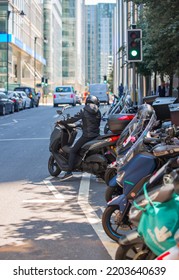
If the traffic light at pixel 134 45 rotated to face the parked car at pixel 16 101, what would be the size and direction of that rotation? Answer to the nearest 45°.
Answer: approximately 180°

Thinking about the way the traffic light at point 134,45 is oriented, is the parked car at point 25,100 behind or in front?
behind

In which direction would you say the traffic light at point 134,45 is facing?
toward the camera

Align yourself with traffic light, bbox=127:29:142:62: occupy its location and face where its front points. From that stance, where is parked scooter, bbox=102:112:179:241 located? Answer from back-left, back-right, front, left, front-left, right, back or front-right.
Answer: front

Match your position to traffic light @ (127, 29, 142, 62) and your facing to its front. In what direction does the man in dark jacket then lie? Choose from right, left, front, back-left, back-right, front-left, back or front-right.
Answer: front
